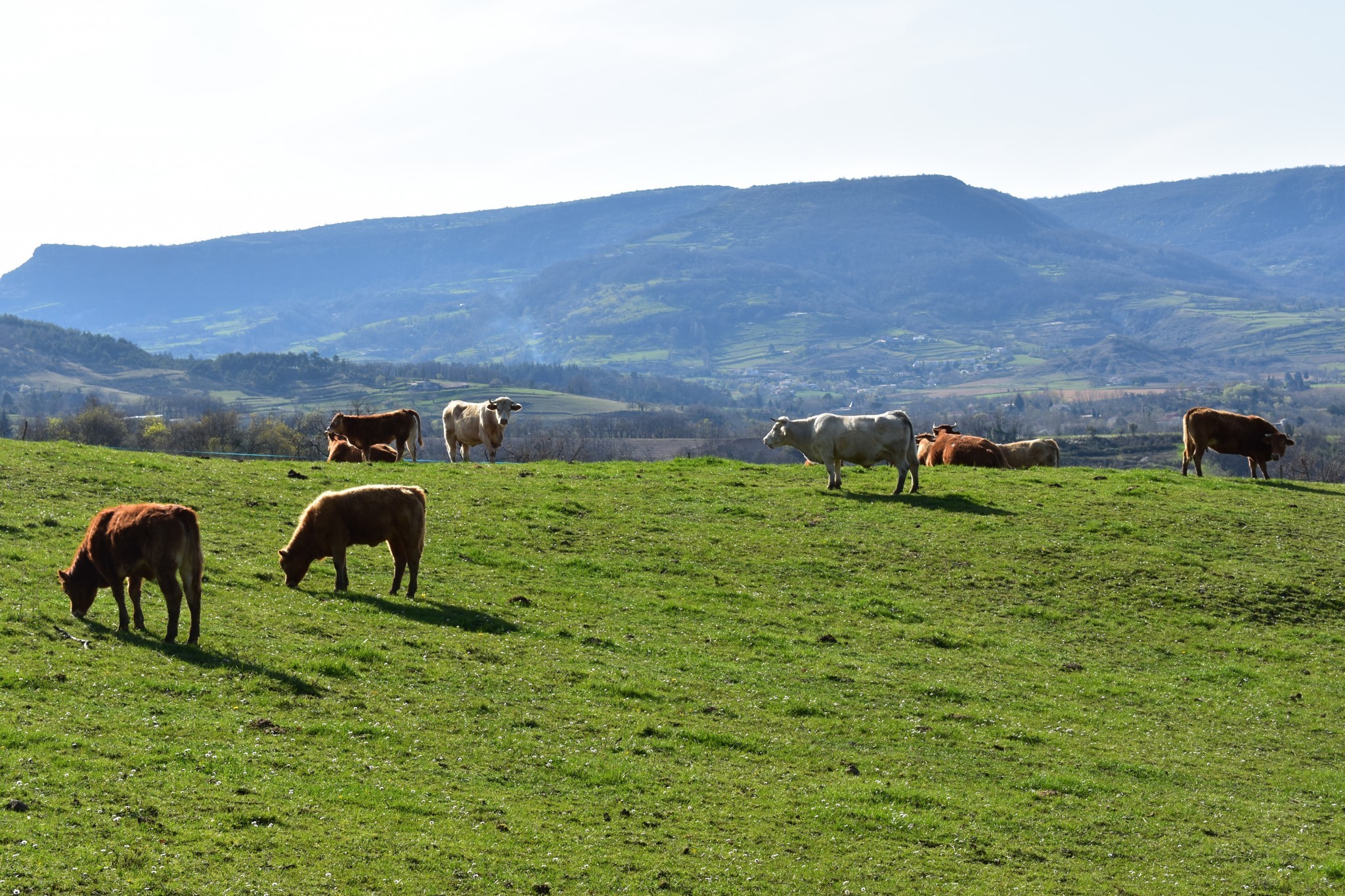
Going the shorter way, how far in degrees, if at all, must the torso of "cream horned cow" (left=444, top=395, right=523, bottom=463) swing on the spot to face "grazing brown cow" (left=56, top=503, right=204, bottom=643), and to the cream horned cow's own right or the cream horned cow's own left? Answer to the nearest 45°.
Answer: approximately 45° to the cream horned cow's own right

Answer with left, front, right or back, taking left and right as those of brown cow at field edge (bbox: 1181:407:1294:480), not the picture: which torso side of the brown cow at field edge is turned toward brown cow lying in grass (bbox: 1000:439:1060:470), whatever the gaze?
back

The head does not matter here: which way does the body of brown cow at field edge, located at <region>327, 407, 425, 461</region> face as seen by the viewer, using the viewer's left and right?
facing to the left of the viewer

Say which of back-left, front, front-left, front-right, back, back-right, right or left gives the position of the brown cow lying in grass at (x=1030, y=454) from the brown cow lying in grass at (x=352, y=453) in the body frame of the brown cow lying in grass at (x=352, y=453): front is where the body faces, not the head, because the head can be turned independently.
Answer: back

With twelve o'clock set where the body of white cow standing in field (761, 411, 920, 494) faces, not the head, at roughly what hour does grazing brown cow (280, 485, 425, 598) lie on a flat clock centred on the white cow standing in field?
The grazing brown cow is roughly at 10 o'clock from the white cow standing in field.

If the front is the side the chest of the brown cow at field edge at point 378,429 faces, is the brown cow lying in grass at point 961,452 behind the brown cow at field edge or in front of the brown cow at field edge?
behind

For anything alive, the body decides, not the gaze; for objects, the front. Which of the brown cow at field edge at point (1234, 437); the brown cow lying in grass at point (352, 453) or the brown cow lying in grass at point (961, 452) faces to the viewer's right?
the brown cow at field edge

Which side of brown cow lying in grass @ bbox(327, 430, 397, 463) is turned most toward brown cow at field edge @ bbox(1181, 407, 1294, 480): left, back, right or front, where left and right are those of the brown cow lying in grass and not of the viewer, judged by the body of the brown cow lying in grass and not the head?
back

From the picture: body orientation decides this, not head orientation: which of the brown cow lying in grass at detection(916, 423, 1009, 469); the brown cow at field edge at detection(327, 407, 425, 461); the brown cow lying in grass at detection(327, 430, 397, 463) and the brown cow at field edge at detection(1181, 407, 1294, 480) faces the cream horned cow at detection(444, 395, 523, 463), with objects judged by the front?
the brown cow lying in grass at detection(916, 423, 1009, 469)

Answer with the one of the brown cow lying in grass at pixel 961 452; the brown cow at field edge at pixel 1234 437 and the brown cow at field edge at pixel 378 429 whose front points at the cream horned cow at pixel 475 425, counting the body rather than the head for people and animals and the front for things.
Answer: the brown cow lying in grass

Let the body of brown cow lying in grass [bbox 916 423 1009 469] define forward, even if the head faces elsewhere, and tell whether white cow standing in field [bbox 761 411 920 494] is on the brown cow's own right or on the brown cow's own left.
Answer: on the brown cow's own left

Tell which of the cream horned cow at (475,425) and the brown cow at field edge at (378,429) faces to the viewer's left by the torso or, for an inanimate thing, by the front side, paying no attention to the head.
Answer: the brown cow at field edge

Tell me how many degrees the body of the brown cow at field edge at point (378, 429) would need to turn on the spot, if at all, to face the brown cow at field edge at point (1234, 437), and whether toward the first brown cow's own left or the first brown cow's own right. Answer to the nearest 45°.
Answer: approximately 180°

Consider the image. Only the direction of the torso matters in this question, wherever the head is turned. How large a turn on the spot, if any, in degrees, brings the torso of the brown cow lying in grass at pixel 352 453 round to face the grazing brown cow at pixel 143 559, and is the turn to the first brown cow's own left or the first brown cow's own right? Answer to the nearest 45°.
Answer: approximately 90° to the first brown cow's own left

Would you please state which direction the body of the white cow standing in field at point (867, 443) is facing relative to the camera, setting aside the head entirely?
to the viewer's left

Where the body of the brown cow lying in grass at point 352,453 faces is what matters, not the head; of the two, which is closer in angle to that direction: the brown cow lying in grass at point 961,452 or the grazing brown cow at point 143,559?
the grazing brown cow

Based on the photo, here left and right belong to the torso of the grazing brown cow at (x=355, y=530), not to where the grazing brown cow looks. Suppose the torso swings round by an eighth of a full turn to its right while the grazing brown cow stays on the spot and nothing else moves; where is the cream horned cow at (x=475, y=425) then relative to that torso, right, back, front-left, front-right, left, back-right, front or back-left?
front-right

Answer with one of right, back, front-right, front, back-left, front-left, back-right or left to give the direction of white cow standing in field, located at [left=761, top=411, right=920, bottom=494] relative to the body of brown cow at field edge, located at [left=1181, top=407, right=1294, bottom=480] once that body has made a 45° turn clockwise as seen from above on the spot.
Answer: right

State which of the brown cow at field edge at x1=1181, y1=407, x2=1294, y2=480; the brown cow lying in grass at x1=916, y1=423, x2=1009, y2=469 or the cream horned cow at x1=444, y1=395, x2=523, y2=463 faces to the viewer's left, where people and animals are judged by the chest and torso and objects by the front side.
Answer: the brown cow lying in grass
